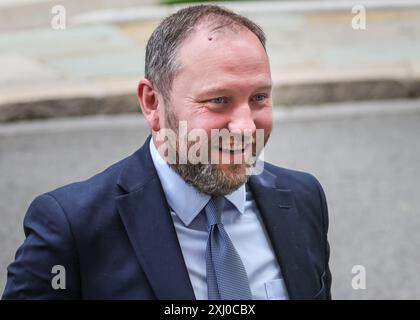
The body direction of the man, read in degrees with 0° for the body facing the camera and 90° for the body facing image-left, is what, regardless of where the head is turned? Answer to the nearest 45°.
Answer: approximately 315°
